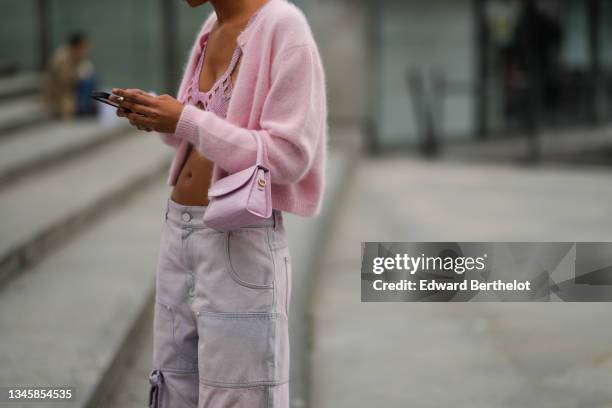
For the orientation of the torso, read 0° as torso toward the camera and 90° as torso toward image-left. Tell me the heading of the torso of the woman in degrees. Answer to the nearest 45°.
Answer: approximately 45°

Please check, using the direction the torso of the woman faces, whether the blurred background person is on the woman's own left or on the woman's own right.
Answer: on the woman's own right
